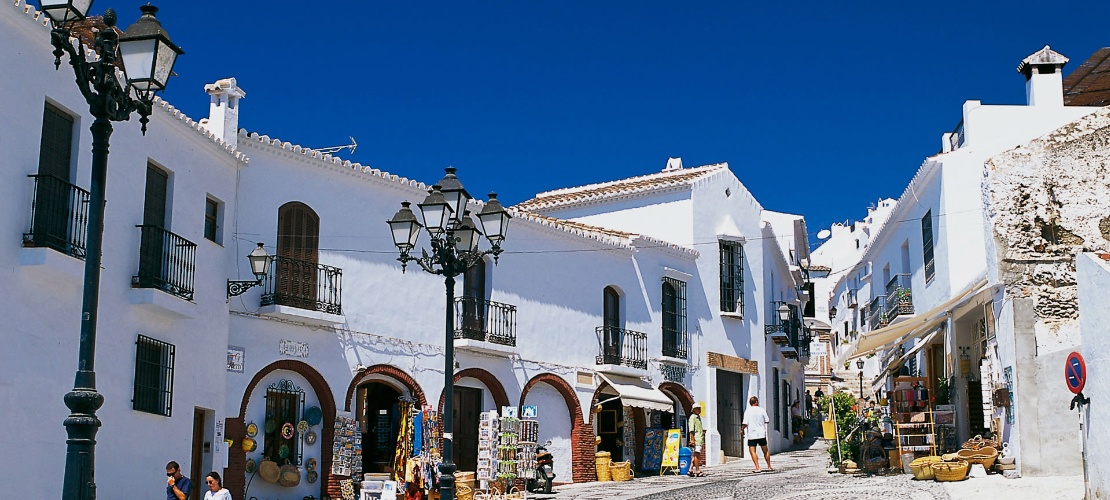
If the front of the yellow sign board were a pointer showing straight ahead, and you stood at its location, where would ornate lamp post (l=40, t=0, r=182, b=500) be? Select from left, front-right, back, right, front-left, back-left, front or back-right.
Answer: front

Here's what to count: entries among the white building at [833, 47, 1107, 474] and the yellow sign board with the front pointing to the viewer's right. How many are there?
0

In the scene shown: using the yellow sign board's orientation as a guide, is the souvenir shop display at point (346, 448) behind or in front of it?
in front

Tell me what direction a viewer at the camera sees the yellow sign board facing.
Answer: facing the viewer

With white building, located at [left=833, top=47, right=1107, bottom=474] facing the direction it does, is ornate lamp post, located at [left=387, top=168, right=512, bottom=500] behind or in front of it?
in front

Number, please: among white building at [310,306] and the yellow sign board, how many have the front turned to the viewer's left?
0

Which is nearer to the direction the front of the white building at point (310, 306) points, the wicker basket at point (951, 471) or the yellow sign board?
the wicker basket
